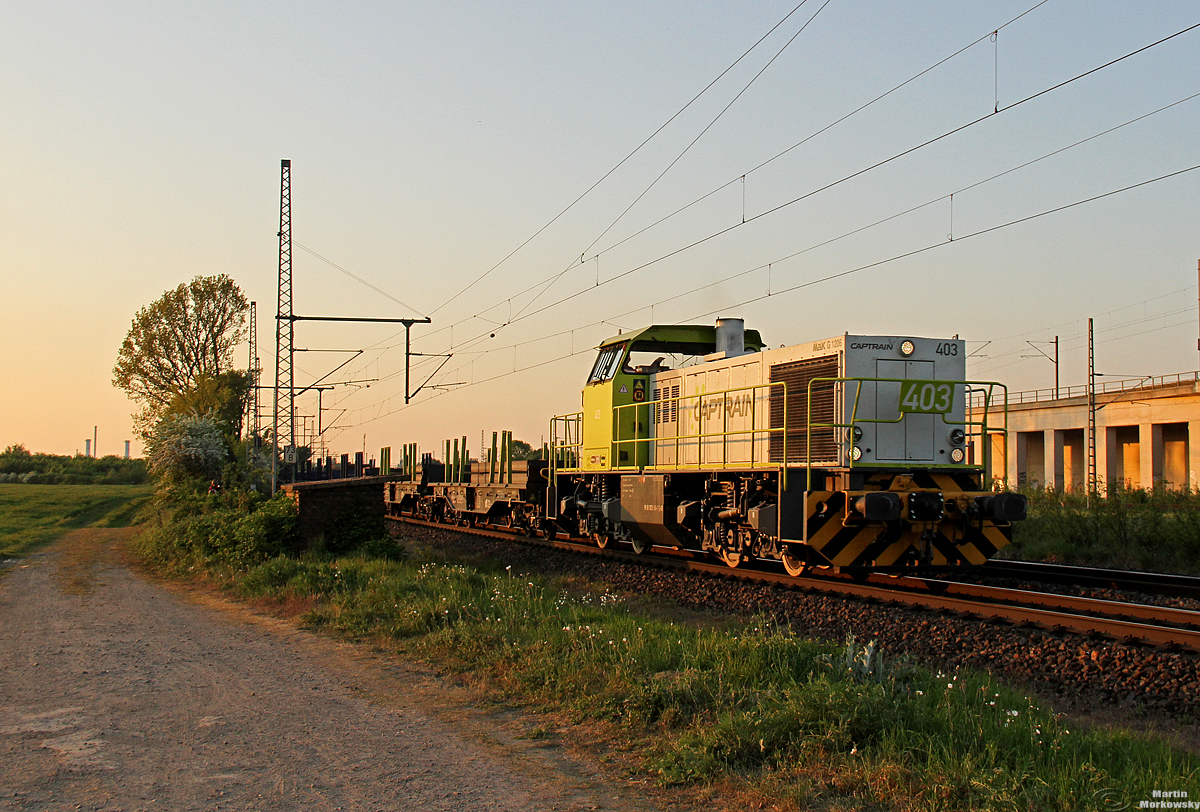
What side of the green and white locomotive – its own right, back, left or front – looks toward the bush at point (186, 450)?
back

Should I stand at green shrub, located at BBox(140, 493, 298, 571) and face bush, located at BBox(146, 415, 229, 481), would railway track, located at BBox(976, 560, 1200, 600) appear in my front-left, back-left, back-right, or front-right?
back-right

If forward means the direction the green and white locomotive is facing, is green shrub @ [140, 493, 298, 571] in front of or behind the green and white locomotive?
behind

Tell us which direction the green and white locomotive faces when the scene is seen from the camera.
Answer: facing the viewer and to the right of the viewer
